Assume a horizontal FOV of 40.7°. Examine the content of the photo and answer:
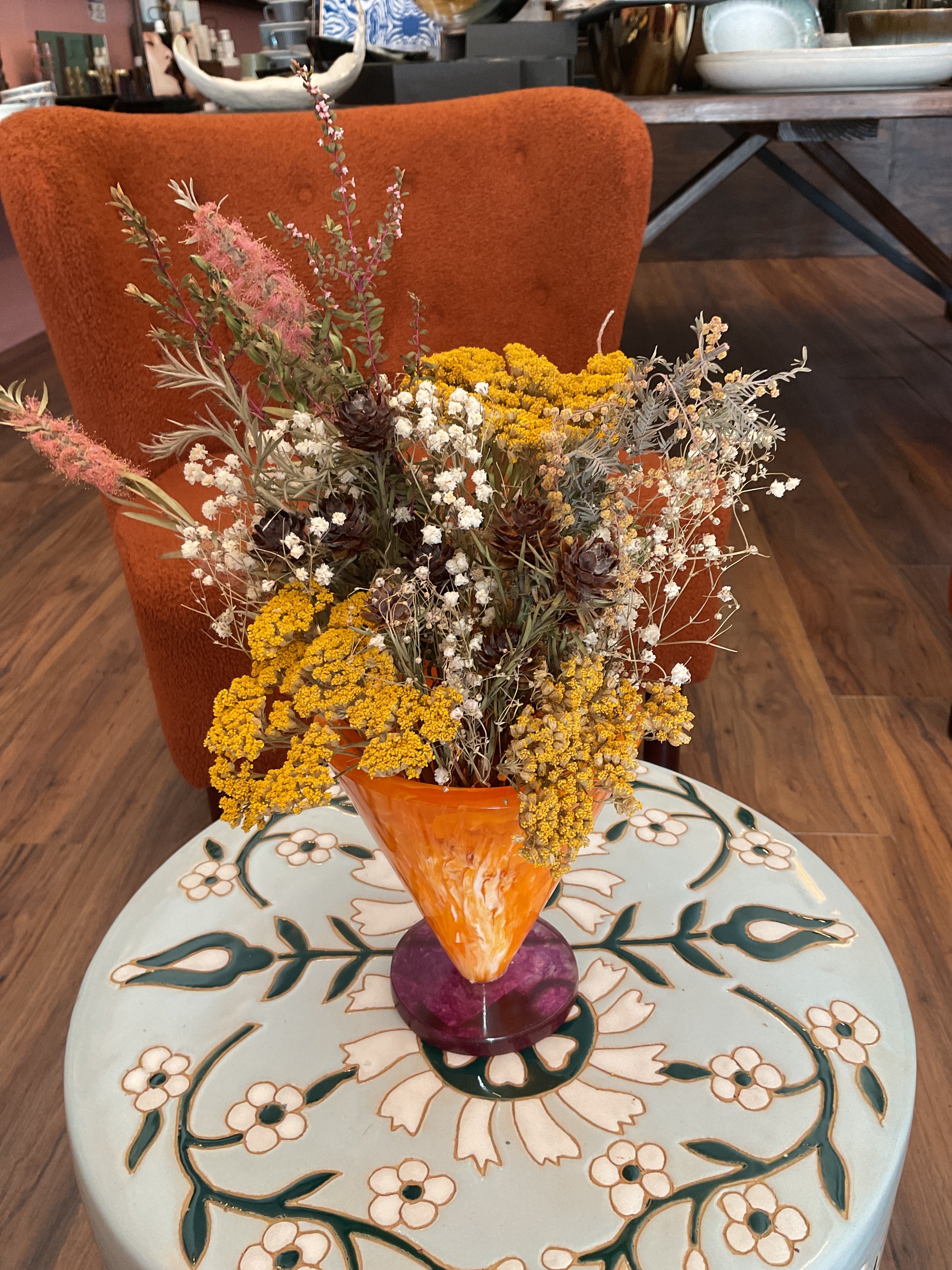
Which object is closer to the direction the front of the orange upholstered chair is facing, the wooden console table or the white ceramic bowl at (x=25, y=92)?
the wooden console table

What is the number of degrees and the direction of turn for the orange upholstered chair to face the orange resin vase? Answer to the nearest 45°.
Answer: approximately 45° to its right

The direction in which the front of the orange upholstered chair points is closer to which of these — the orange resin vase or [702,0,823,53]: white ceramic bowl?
the orange resin vase

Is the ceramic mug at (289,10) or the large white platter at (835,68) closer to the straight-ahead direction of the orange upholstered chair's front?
the large white platter

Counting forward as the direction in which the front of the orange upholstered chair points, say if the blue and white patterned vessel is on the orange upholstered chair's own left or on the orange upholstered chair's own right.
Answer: on the orange upholstered chair's own left

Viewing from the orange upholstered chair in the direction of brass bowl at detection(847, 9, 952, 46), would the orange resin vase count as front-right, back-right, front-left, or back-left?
back-right

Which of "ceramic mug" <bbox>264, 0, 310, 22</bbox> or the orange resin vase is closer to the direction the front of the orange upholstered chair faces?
the orange resin vase

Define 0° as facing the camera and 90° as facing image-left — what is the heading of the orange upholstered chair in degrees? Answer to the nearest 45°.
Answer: approximately 315°
